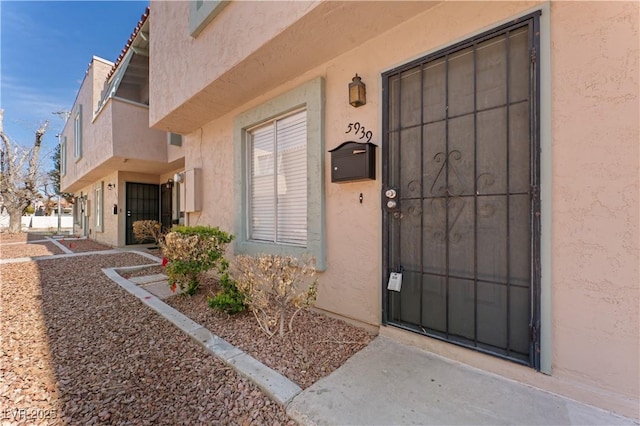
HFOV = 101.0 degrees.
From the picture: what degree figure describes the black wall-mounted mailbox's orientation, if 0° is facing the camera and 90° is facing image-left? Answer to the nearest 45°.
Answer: approximately 45°

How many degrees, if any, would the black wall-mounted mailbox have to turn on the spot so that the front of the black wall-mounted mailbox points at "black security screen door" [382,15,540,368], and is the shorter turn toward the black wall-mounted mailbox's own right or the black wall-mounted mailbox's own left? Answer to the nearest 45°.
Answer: approximately 90° to the black wall-mounted mailbox's own left

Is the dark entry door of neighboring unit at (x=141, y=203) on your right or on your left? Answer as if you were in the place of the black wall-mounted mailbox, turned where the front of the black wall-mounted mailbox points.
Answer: on your right

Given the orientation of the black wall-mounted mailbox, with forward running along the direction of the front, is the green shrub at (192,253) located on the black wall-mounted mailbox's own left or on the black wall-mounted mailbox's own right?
on the black wall-mounted mailbox's own right

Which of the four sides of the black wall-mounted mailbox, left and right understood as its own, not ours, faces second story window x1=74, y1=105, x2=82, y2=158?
right

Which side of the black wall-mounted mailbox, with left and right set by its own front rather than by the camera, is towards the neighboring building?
right

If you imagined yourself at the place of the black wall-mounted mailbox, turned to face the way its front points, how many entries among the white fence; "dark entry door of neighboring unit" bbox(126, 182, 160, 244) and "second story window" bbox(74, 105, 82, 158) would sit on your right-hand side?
3
